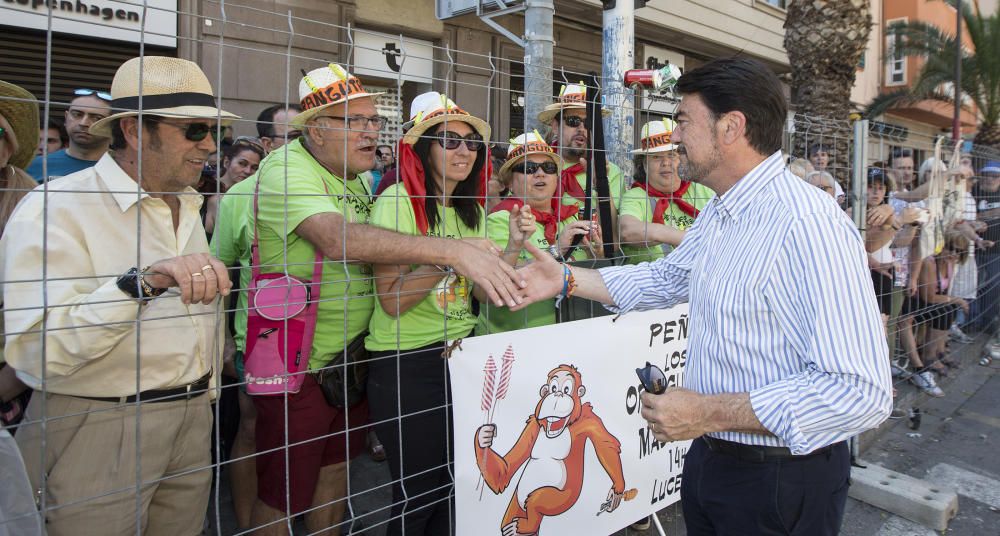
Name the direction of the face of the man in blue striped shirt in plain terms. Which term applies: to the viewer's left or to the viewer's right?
to the viewer's left

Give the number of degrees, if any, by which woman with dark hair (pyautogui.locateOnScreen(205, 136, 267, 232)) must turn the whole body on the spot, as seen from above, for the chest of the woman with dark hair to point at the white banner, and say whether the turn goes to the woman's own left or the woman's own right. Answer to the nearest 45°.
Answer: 0° — they already face it

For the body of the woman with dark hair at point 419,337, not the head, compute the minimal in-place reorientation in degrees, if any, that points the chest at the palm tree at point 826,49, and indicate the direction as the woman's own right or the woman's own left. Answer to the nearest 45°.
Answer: approximately 90° to the woman's own left

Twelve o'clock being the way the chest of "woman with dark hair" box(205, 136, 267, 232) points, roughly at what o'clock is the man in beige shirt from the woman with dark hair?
The man in beige shirt is roughly at 2 o'clock from the woman with dark hair.

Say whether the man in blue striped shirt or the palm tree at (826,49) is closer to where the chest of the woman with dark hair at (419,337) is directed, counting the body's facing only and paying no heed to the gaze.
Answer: the man in blue striped shirt

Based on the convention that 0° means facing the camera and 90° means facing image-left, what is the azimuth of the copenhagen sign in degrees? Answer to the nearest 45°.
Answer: approximately 315°

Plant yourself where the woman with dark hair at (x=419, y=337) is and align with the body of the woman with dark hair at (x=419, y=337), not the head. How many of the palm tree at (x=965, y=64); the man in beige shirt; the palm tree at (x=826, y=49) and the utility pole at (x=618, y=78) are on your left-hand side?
3
